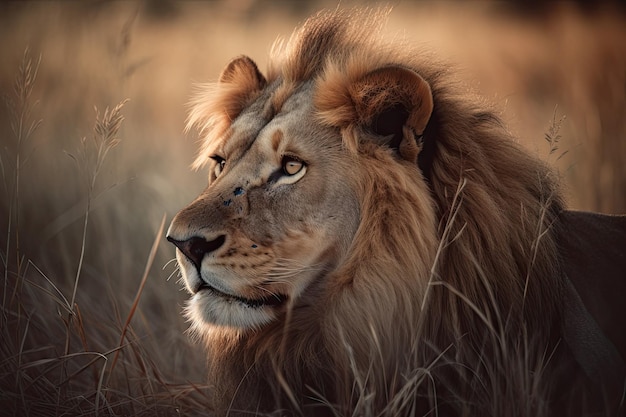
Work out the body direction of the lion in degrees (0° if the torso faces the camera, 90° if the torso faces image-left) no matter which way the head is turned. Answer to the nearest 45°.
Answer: approximately 45°
